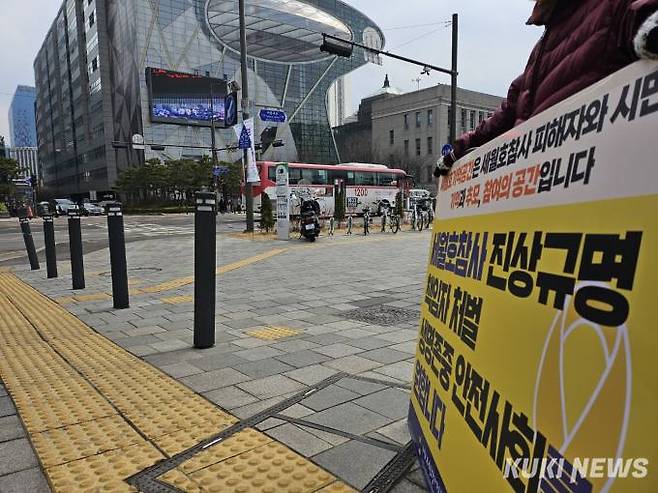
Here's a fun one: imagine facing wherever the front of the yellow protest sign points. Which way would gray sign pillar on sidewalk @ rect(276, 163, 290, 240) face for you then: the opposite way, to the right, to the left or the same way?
to the left

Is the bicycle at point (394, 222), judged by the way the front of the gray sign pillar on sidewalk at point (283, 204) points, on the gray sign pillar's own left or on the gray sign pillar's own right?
on the gray sign pillar's own left

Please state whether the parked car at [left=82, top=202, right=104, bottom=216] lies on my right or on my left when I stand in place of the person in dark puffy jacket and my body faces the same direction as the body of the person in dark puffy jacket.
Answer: on my right

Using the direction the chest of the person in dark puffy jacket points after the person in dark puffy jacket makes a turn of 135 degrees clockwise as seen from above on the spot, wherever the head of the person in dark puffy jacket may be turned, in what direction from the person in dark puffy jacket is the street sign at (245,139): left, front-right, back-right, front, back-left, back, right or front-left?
front-left

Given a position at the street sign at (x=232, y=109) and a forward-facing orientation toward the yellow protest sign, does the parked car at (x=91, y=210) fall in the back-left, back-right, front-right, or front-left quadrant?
back-right

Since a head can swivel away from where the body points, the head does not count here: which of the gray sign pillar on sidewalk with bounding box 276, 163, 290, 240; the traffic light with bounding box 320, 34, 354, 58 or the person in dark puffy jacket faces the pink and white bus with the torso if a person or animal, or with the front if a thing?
the traffic light

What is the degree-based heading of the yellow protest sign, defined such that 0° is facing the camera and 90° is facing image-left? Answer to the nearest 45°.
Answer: approximately 45°

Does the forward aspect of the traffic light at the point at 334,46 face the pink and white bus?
yes

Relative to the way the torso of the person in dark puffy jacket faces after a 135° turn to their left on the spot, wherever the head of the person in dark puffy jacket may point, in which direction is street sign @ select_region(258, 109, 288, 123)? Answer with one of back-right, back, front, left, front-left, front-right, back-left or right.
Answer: back-left

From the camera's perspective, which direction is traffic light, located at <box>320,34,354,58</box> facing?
away from the camera

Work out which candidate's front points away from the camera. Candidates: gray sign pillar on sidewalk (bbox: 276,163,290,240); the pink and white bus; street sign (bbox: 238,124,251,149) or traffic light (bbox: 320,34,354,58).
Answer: the traffic light

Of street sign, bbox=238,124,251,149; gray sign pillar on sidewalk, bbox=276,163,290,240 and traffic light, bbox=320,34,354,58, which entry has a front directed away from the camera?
the traffic light

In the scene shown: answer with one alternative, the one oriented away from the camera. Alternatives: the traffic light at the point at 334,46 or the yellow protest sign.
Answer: the traffic light

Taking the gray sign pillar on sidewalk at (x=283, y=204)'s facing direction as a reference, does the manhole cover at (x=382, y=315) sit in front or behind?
in front

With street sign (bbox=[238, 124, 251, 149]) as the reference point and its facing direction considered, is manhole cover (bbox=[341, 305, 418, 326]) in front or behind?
in front
